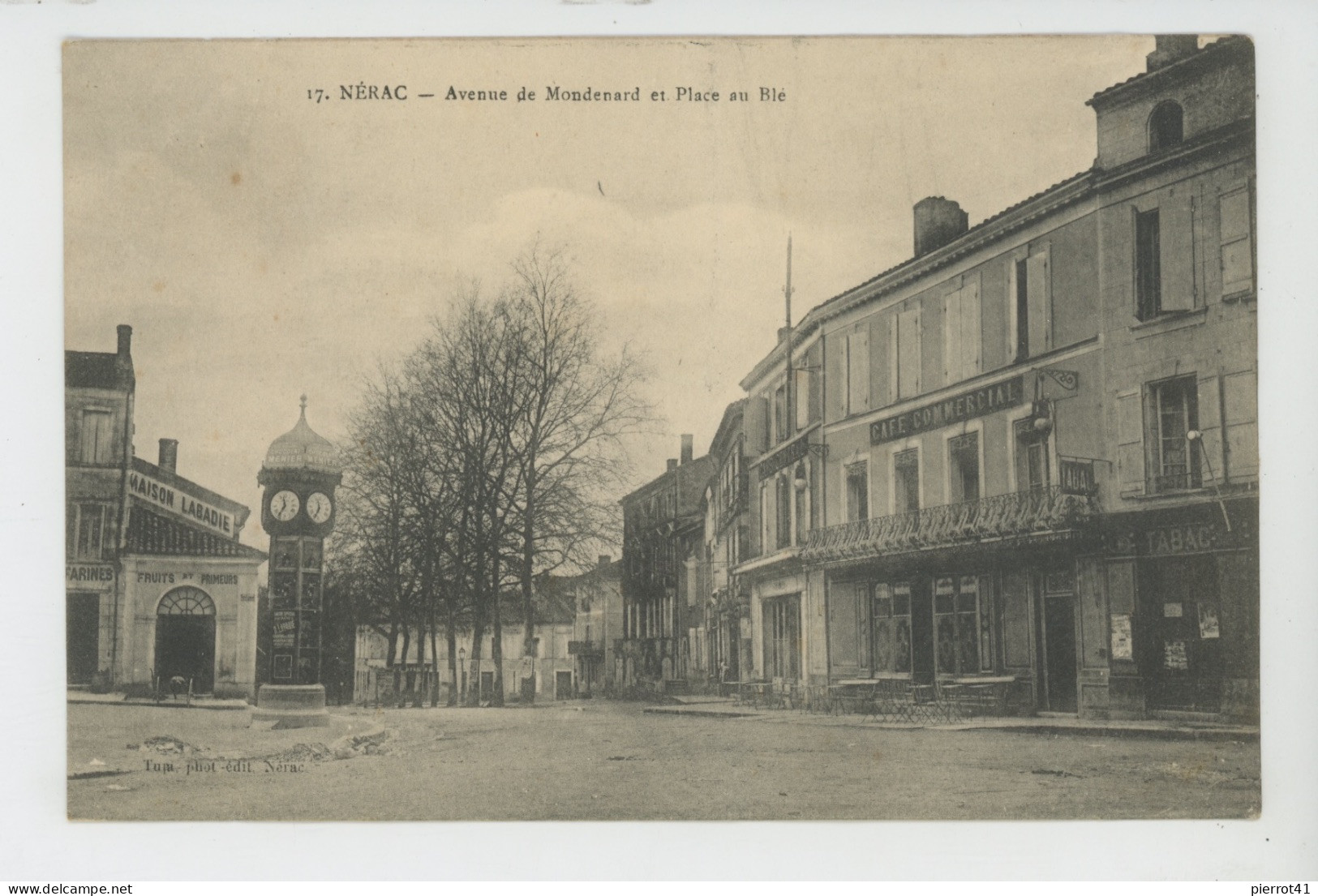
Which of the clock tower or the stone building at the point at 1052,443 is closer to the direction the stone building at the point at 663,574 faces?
the clock tower

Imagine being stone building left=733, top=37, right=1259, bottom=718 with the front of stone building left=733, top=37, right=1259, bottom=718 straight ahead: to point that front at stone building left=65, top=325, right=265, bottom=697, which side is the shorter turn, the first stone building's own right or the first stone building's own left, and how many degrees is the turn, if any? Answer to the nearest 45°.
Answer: approximately 45° to the first stone building's own right

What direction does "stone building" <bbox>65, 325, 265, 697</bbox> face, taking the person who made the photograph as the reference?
facing the viewer

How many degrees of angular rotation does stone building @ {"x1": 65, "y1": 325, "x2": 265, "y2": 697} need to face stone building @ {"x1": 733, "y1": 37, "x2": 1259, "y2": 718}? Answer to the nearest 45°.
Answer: approximately 90° to its left

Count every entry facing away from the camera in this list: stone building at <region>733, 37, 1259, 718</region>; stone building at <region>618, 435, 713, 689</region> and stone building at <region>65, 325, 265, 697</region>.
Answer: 0

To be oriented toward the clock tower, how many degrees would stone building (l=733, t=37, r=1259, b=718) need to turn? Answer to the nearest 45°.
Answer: approximately 45° to its right

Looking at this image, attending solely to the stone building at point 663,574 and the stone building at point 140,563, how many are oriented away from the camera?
0

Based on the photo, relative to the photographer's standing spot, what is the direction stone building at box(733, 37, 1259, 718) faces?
facing the viewer and to the left of the viewer
